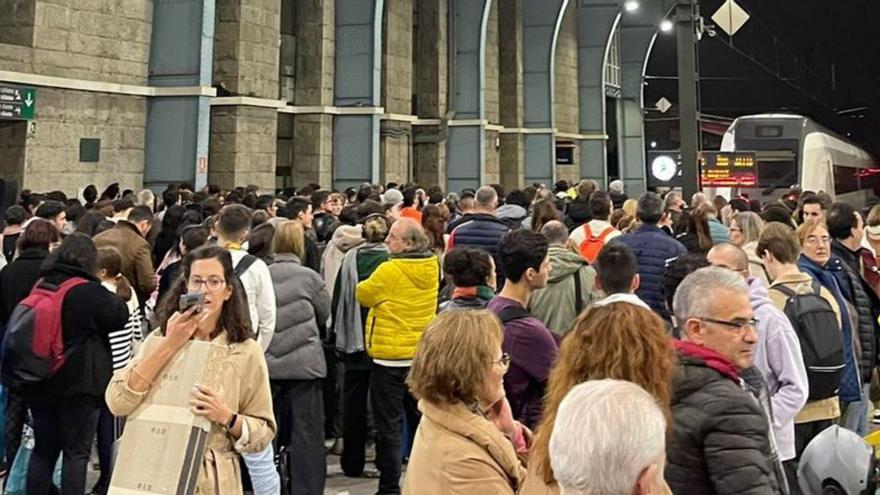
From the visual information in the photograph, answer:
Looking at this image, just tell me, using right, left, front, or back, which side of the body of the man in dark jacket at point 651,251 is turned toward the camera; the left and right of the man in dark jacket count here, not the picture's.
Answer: back

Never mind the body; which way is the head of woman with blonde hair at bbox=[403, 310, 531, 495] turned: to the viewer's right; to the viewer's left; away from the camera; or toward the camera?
to the viewer's right

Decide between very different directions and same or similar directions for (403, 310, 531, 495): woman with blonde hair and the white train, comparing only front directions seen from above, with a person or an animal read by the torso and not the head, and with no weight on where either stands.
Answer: very different directions

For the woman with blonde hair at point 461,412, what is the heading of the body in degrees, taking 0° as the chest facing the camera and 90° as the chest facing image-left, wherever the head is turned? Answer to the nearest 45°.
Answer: approximately 270°

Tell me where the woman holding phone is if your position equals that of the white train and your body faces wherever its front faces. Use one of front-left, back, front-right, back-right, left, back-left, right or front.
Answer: front-left

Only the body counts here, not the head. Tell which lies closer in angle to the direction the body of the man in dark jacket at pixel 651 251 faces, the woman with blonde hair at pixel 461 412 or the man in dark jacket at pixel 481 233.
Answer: the man in dark jacket

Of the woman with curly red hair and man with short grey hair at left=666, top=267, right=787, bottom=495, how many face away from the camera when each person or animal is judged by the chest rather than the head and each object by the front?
1

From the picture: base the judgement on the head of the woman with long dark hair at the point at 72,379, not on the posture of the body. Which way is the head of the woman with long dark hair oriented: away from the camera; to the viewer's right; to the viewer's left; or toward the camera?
away from the camera

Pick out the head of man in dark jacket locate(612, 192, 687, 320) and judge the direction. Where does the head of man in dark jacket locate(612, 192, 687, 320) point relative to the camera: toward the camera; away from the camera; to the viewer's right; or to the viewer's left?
away from the camera

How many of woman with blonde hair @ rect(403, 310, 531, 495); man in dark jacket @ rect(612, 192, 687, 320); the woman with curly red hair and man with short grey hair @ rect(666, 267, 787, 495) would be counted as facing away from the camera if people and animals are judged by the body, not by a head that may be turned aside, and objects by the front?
2

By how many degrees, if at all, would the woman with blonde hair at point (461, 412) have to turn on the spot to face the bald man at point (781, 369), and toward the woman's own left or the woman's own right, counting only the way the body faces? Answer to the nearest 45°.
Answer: approximately 45° to the woman's own left

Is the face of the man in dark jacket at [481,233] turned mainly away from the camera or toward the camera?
away from the camera

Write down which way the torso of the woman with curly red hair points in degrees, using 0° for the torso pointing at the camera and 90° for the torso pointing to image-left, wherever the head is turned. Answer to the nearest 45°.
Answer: approximately 180°
